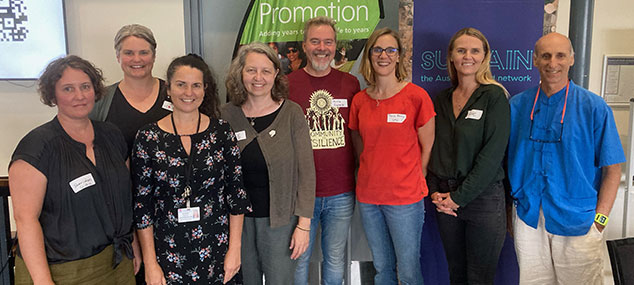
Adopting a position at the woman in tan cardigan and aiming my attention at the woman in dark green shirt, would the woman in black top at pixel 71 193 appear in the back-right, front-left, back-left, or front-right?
back-right

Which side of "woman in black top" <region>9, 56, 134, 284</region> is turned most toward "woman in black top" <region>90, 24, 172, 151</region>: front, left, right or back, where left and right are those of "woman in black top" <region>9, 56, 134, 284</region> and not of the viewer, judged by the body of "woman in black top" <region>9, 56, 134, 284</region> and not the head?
left

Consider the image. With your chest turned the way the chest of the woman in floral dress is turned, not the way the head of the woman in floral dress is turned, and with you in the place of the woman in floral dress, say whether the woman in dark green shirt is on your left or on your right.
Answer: on your left

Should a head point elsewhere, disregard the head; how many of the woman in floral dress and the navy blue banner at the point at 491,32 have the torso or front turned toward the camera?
2

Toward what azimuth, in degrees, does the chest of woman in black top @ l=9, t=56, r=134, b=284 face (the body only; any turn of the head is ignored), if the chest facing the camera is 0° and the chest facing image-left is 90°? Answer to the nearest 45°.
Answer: approximately 315°

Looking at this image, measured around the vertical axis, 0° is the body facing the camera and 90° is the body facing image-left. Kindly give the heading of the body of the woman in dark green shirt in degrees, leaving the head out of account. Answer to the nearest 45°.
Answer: approximately 45°

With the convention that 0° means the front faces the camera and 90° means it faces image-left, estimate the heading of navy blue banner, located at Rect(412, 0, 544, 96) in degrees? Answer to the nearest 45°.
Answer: approximately 0°

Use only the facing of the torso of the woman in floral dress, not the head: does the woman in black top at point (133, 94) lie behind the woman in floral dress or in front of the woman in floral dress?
behind
